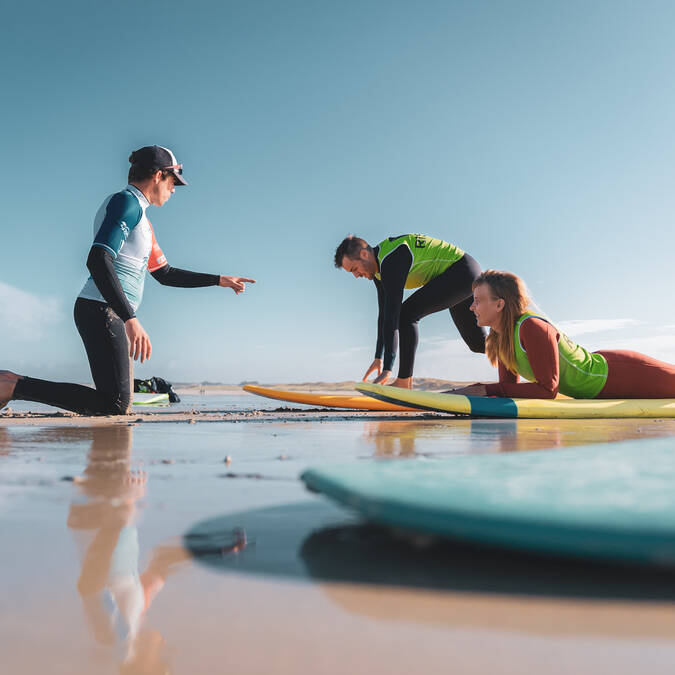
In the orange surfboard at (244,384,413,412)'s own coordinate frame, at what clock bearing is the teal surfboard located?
The teal surfboard is roughly at 9 o'clock from the orange surfboard.

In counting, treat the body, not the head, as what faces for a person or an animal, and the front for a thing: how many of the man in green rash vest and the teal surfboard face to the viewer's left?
2

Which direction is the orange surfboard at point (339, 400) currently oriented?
to the viewer's left

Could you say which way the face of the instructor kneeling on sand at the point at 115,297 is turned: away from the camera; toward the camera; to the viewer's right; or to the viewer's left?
to the viewer's right

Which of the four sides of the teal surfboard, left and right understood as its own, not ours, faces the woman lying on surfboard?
right

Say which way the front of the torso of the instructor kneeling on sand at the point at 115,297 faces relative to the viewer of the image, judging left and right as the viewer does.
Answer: facing to the right of the viewer

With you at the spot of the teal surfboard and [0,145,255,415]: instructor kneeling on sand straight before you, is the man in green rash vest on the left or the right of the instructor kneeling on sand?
right

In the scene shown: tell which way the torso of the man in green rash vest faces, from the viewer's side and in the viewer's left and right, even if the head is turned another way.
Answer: facing to the left of the viewer

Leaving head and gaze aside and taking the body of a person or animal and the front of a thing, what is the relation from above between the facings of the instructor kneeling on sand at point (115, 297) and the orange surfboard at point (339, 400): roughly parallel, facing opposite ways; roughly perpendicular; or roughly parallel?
roughly parallel, facing opposite ways

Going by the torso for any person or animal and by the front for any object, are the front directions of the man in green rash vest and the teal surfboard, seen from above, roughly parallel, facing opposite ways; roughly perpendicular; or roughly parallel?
roughly parallel

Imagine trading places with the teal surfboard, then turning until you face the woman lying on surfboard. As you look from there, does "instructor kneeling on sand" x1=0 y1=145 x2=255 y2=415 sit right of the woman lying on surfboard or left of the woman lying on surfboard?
left

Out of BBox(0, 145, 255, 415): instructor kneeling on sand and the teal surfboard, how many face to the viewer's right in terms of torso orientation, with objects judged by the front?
1

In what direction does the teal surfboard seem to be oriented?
to the viewer's left
